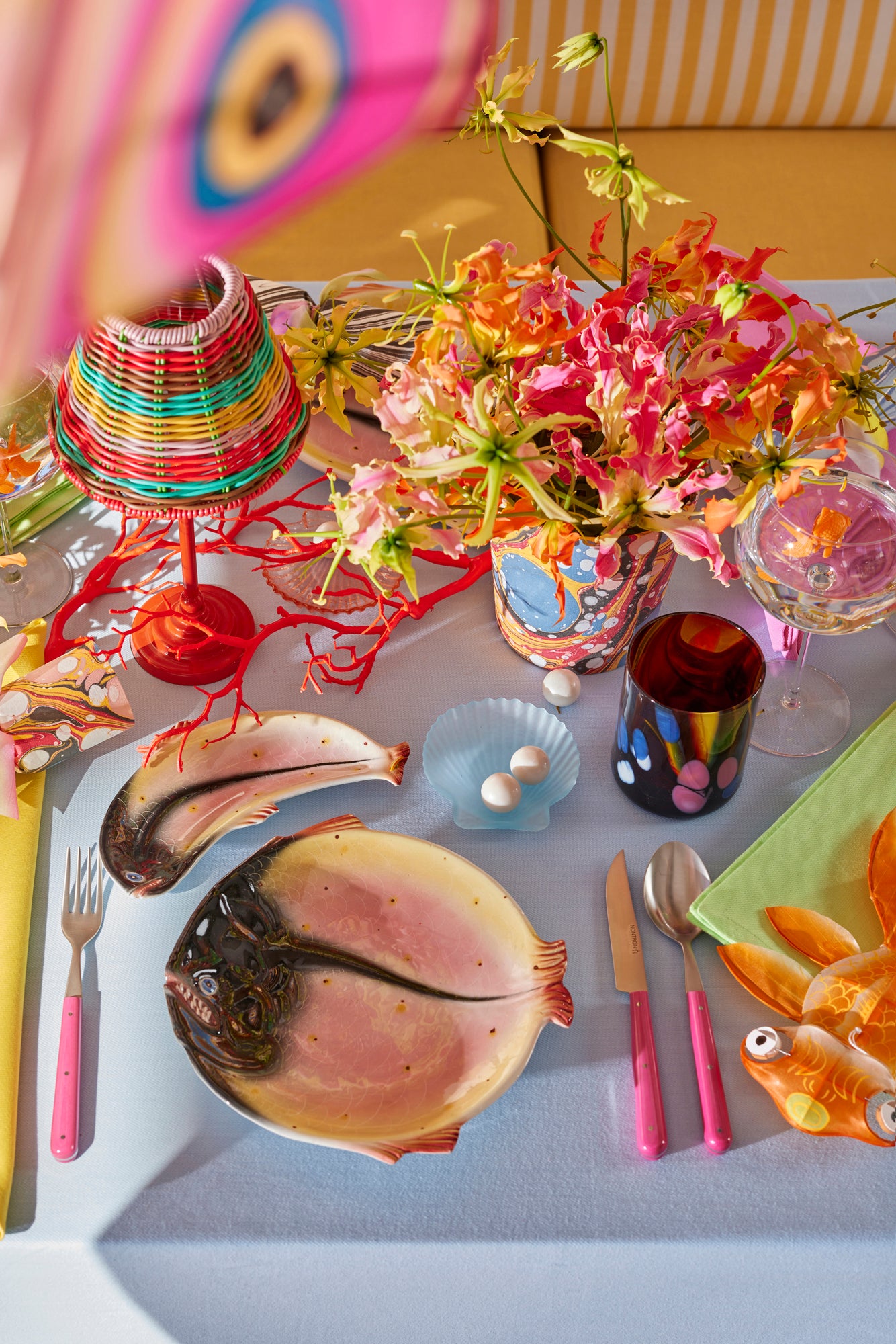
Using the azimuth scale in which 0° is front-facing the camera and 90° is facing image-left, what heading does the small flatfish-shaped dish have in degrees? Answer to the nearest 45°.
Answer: approximately 45°

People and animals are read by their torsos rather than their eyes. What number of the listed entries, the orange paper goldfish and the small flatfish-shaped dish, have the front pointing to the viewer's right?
0

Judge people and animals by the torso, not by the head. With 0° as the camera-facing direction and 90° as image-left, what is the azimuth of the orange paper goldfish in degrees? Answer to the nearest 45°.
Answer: approximately 45°
